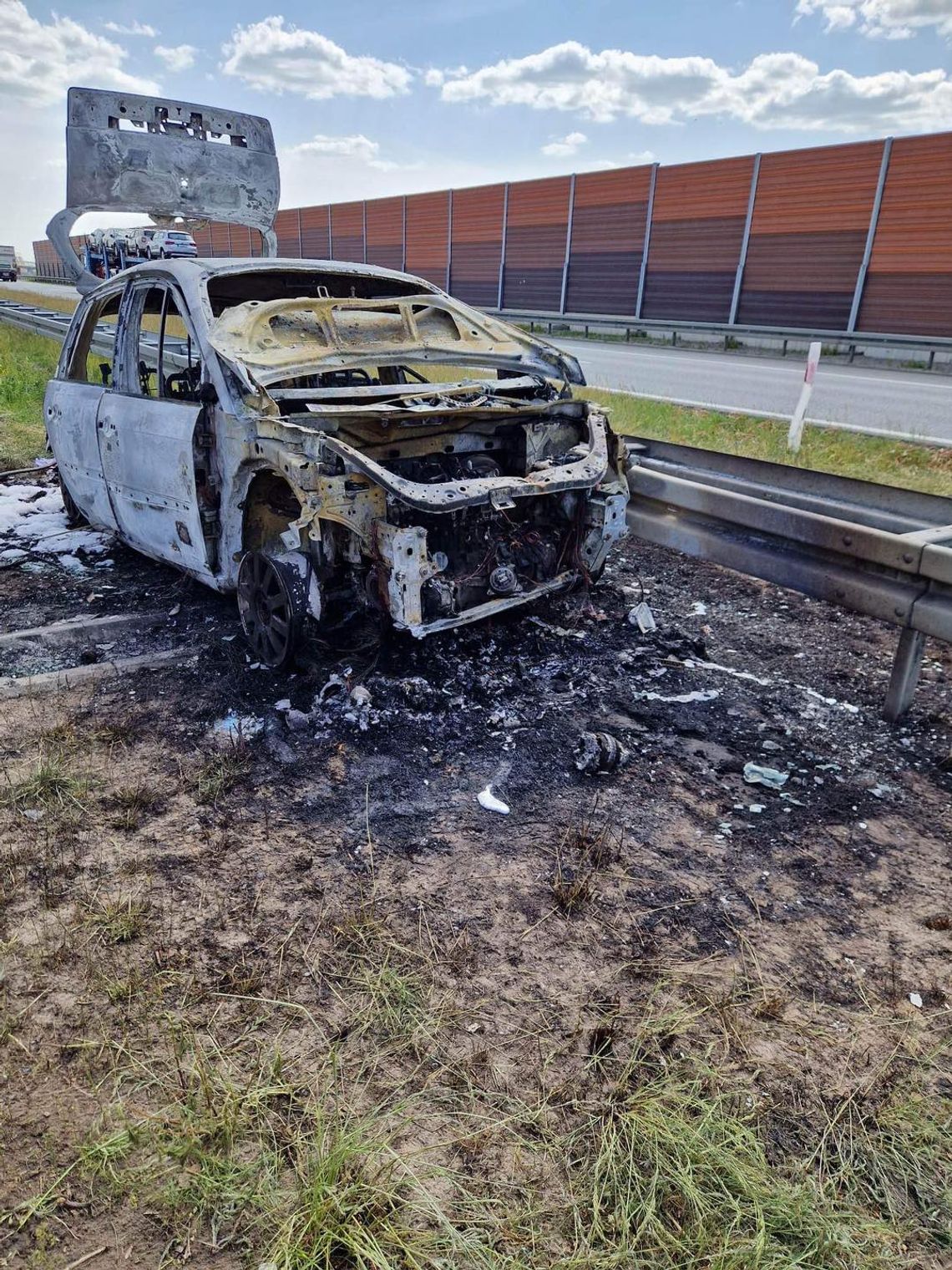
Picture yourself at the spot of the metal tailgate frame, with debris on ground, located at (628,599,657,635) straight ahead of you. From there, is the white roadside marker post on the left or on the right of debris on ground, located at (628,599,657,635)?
left

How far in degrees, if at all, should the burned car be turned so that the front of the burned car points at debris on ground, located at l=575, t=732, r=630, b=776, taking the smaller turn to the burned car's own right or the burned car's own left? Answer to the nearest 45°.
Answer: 0° — it already faces it

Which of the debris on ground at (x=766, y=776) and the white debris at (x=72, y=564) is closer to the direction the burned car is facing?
the debris on ground

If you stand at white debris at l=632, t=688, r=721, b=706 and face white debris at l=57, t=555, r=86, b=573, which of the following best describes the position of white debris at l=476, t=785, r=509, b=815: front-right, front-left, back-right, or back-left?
front-left

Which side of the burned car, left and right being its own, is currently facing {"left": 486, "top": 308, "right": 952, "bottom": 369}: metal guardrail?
left

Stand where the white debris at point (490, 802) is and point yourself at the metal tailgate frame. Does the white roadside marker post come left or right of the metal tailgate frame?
right

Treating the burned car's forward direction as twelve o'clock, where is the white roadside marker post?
The white roadside marker post is roughly at 9 o'clock from the burned car.

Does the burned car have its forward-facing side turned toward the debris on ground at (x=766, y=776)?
yes

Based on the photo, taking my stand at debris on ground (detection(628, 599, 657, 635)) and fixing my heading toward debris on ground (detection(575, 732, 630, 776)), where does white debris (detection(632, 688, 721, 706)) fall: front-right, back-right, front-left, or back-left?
front-left

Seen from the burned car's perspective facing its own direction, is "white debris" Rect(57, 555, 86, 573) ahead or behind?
behind

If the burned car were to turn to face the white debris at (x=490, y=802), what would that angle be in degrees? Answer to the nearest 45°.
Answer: approximately 45° to its right

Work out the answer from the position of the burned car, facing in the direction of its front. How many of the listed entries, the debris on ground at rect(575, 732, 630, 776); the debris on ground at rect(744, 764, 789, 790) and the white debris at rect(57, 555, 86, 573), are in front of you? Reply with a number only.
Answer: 2
